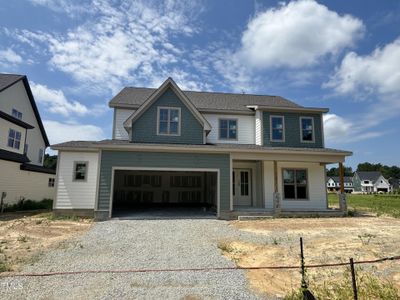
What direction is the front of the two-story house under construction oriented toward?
toward the camera

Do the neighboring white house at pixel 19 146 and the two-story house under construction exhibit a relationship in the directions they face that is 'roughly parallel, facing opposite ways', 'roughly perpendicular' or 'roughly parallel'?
roughly parallel

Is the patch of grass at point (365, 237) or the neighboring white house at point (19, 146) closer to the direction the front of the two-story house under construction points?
the patch of grass

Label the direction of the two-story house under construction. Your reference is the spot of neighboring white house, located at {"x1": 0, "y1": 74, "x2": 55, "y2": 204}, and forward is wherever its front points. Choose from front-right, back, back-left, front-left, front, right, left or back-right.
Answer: left

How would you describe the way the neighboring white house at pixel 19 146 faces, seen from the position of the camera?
facing the viewer and to the left of the viewer

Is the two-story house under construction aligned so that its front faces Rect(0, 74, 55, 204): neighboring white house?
no

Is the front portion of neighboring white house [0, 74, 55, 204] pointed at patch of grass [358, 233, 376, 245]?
no

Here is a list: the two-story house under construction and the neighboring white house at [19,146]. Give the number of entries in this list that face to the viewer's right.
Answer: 0
